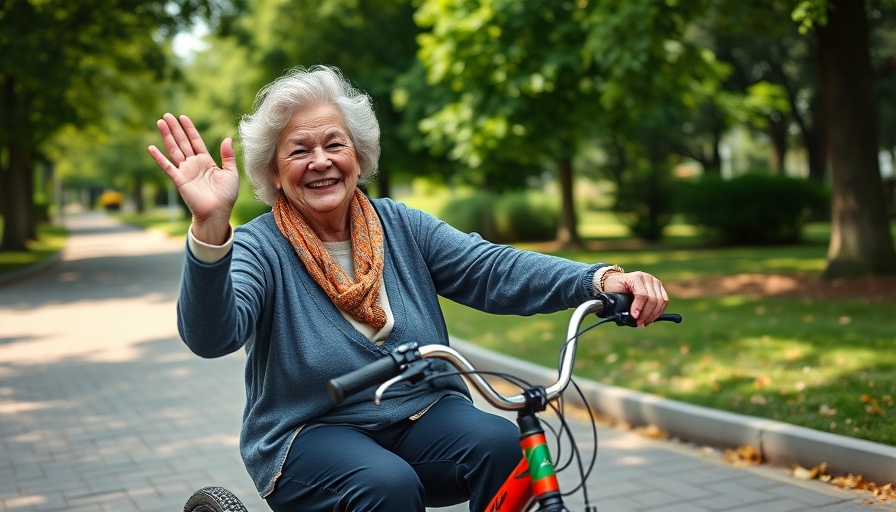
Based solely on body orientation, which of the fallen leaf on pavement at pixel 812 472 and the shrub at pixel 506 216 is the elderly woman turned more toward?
the fallen leaf on pavement

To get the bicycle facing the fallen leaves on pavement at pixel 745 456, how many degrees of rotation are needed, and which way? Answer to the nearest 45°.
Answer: approximately 90° to its left

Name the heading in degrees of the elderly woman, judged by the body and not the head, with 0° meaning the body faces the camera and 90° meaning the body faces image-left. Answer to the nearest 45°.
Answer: approximately 315°

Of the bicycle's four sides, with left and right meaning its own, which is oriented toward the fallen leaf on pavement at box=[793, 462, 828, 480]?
left

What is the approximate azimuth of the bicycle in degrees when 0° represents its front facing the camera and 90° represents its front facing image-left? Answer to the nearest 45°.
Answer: approximately 315°

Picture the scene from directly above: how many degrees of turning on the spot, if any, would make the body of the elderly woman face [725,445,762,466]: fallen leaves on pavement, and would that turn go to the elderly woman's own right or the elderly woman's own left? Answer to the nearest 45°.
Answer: approximately 90° to the elderly woman's own left

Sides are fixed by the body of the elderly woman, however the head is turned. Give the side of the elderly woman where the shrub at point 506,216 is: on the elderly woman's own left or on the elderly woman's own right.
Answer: on the elderly woman's own left

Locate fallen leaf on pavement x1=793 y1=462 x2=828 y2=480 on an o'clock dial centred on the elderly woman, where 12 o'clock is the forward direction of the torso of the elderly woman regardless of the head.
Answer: The fallen leaf on pavement is roughly at 9 o'clock from the elderly woman.

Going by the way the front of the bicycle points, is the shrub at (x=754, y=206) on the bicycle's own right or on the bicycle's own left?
on the bicycle's own left

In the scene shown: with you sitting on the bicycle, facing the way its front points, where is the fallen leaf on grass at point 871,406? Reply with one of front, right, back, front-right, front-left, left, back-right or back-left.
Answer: left
